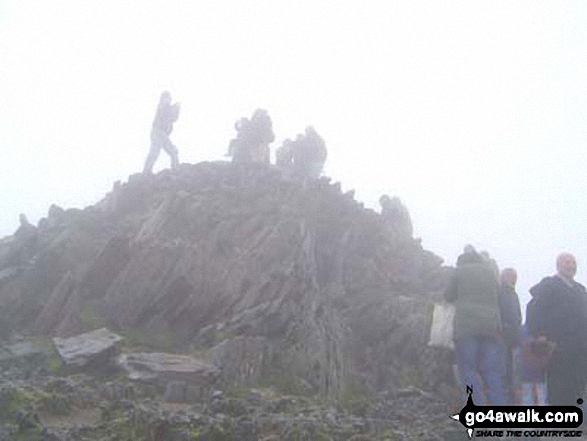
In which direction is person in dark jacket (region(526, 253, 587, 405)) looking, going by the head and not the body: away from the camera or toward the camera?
toward the camera

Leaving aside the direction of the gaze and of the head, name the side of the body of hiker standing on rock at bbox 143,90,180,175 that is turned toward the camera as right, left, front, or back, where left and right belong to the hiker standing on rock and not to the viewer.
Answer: right

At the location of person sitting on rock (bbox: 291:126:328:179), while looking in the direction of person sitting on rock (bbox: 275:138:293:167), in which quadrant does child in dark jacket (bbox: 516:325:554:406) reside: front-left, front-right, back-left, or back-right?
back-left

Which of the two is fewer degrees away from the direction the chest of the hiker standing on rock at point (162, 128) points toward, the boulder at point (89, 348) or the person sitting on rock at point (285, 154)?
the person sitting on rock

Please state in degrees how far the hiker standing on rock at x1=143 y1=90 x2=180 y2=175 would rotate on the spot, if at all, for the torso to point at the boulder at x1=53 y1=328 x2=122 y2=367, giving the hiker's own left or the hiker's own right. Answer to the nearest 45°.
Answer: approximately 90° to the hiker's own right

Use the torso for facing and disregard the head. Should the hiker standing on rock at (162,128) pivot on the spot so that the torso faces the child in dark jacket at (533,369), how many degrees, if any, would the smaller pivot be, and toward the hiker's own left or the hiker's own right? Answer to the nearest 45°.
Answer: approximately 90° to the hiker's own right

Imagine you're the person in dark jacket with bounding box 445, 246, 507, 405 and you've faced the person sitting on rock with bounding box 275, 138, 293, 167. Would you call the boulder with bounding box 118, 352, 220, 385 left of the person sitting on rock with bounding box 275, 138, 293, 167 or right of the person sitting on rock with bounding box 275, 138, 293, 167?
left

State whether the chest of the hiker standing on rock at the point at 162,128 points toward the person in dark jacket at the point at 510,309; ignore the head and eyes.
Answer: no

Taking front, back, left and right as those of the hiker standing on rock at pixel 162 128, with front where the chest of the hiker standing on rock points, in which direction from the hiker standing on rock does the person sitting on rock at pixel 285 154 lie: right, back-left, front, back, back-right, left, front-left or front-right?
front-left

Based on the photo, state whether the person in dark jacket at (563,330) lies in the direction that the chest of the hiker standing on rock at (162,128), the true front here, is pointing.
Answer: no
